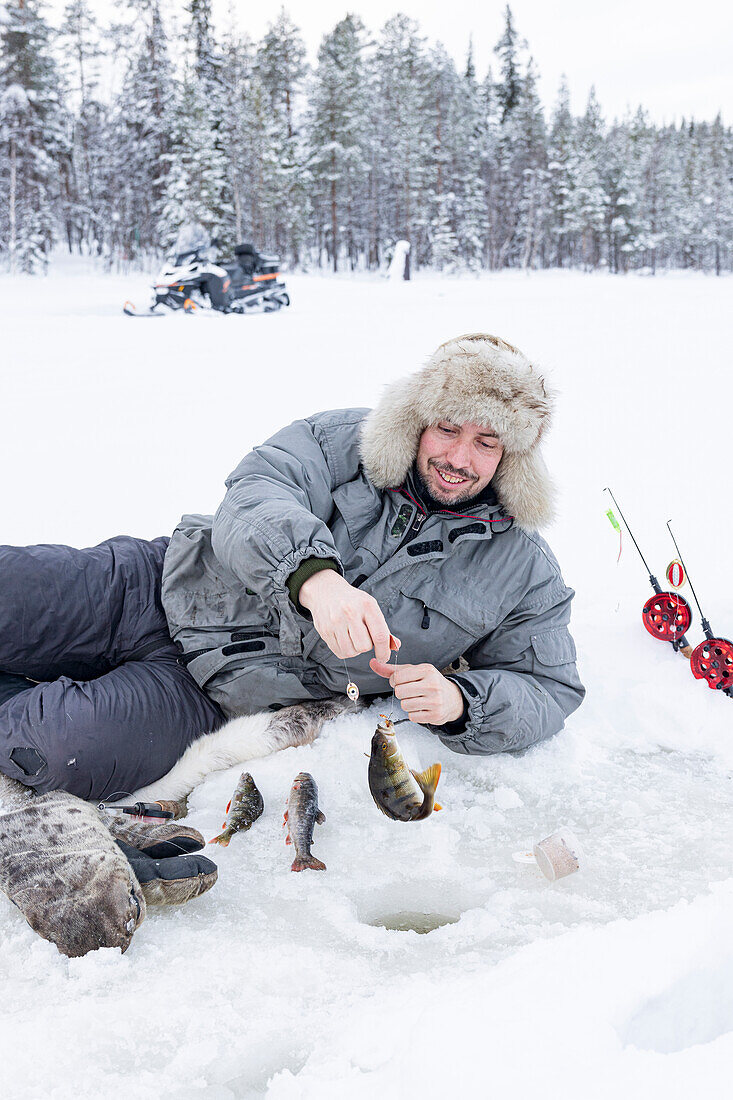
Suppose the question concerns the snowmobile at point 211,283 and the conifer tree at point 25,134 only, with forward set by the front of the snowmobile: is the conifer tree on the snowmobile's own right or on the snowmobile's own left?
on the snowmobile's own right

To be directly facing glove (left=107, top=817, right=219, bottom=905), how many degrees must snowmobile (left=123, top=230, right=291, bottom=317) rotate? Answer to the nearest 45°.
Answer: approximately 90° to its left

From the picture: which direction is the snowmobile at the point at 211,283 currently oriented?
to the viewer's left

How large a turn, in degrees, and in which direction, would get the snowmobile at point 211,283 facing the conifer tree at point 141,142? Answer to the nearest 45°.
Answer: approximately 90° to its right

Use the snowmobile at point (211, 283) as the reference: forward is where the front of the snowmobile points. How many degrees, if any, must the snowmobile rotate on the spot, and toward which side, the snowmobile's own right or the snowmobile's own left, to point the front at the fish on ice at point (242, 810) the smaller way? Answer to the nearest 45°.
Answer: approximately 90° to the snowmobile's own left

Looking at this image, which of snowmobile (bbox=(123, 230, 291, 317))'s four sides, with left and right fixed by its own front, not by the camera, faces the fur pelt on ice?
left
